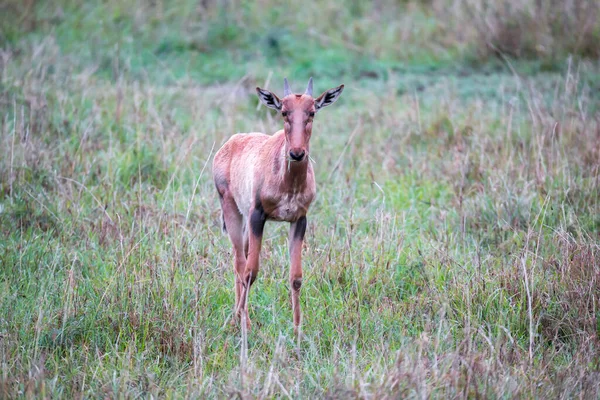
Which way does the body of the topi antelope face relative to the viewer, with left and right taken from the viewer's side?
facing the viewer and to the right of the viewer
